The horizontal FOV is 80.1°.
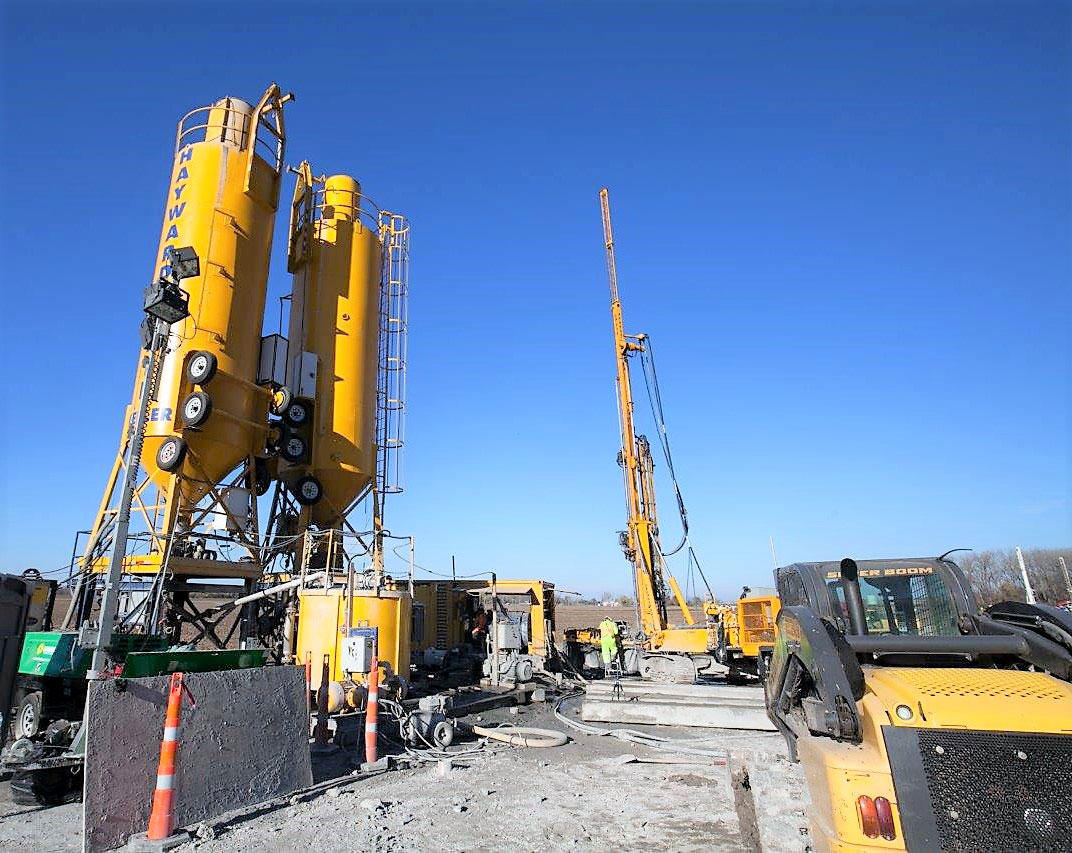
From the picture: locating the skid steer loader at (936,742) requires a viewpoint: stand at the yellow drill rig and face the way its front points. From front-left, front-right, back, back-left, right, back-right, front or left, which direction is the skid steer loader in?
left

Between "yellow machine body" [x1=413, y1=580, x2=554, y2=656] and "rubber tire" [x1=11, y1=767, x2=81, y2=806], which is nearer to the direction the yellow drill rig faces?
the yellow machine body

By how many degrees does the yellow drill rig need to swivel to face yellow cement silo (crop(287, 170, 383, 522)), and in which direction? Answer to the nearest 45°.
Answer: approximately 45° to its left

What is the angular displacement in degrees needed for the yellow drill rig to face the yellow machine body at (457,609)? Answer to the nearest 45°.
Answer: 0° — it already faces it

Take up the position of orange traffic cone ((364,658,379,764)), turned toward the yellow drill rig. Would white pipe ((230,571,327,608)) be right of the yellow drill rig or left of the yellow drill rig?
left

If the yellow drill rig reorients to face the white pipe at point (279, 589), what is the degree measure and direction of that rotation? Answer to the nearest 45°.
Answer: approximately 45° to its left

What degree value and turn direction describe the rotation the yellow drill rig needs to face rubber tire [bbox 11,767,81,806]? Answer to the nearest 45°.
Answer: approximately 90° to its left

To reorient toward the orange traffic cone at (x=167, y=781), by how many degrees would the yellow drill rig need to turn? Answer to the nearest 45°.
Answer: approximately 90° to its left

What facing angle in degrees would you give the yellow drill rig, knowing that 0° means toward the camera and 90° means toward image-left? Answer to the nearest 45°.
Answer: approximately 90°

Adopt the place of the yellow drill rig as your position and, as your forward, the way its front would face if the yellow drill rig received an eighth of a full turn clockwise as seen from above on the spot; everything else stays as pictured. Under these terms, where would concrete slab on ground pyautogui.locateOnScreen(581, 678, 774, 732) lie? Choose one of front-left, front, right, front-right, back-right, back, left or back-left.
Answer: back-left
